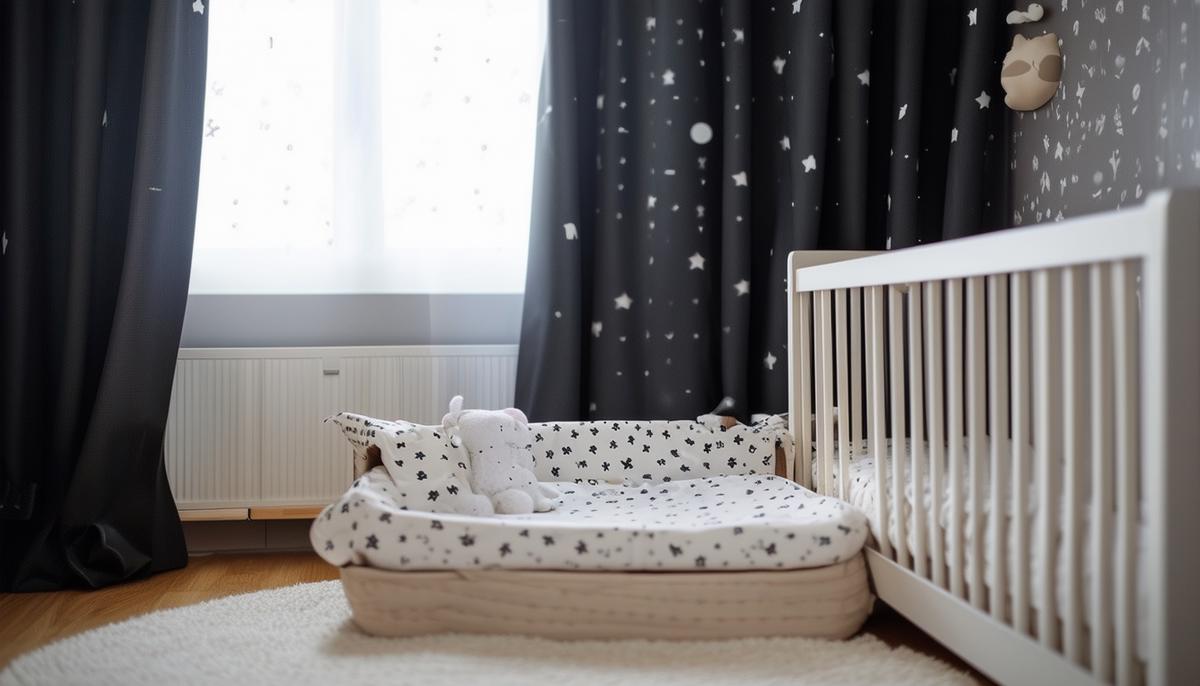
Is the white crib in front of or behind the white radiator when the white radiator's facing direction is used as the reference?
in front

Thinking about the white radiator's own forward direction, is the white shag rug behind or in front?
in front

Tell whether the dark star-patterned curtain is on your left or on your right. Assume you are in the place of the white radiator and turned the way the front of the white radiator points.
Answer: on your left

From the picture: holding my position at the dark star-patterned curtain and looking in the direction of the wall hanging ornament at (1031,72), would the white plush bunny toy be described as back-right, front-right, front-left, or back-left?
back-right

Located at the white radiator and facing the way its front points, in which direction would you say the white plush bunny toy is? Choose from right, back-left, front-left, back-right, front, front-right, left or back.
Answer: front-left

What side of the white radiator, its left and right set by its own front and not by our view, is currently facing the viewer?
front

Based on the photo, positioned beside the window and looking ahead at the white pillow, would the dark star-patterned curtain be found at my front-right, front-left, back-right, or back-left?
front-left

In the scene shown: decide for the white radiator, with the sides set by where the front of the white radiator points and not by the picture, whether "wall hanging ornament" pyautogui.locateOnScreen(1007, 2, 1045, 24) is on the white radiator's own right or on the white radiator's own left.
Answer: on the white radiator's own left
